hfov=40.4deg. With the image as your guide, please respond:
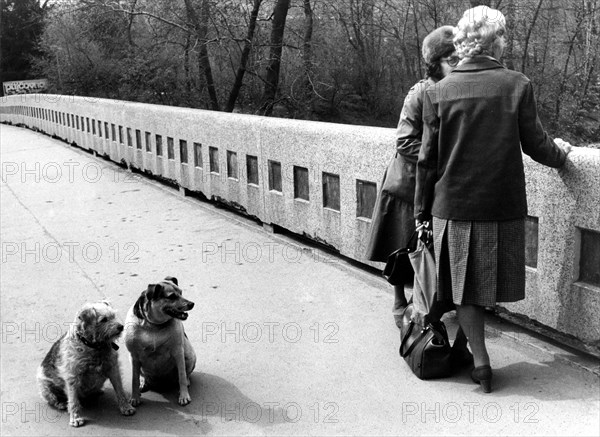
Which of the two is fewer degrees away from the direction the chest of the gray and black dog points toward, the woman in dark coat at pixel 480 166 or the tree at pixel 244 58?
the woman in dark coat

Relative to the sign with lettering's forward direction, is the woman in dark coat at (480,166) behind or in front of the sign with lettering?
in front

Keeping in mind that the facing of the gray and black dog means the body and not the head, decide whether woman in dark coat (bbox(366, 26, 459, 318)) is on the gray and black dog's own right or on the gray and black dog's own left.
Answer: on the gray and black dog's own left

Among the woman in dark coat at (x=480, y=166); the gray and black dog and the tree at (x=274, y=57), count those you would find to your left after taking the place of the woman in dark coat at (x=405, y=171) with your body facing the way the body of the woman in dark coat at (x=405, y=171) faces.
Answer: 1

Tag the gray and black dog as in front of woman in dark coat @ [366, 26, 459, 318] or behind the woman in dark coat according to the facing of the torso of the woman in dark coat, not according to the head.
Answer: behind

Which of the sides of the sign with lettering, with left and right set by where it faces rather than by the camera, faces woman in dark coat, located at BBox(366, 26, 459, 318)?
front

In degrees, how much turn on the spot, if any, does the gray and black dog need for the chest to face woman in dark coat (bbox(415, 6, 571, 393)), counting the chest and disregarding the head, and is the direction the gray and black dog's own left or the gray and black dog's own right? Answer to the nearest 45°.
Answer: approximately 90° to the gray and black dog's own left

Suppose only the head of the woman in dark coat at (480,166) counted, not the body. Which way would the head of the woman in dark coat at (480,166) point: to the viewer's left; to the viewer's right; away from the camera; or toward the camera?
away from the camera

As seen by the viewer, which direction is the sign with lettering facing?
toward the camera

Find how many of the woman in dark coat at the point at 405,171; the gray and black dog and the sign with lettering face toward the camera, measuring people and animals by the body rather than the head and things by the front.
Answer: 2

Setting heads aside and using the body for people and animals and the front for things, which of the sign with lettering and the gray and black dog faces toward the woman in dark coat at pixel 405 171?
the sign with lettering

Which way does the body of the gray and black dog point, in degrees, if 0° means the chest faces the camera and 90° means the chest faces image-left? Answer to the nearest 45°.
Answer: approximately 0°

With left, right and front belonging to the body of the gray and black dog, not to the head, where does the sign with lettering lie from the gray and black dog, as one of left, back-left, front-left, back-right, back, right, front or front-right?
back
